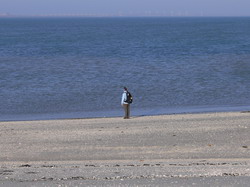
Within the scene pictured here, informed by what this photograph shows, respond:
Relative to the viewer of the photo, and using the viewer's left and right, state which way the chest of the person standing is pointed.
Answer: facing away from the viewer and to the left of the viewer
